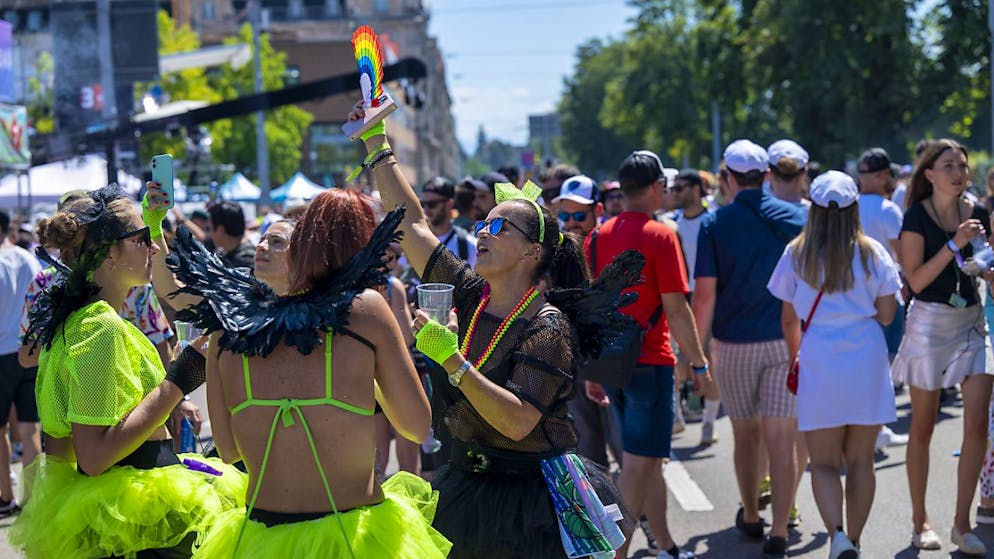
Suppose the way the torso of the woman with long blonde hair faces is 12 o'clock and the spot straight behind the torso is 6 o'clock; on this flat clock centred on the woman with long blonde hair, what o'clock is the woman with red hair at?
The woman with red hair is roughly at 7 o'clock from the woman with long blonde hair.

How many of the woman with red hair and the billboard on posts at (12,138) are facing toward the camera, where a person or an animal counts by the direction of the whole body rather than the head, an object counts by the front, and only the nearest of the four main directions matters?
1

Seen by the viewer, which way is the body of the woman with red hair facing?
away from the camera

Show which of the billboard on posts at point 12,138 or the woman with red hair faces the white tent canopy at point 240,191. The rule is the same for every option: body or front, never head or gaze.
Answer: the woman with red hair

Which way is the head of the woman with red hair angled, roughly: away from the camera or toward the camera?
away from the camera

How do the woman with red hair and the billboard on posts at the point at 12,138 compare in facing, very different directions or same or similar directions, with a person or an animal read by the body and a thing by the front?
very different directions

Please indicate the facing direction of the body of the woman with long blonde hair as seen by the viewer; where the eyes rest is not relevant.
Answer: away from the camera

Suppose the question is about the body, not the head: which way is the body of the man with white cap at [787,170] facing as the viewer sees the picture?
away from the camera
